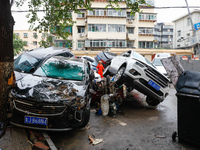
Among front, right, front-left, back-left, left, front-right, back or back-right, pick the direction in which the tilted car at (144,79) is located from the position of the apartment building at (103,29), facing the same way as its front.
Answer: front

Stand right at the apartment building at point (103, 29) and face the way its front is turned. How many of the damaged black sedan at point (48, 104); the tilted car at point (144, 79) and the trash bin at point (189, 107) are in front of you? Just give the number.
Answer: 3

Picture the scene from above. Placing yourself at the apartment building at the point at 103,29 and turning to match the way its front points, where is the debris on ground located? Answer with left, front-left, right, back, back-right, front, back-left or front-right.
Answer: front

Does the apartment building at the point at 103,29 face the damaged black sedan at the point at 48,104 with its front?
yes

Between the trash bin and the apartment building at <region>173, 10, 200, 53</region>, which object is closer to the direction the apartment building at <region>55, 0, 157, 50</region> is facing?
the trash bin

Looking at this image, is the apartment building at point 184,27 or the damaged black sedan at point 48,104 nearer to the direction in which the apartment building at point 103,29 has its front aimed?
the damaged black sedan

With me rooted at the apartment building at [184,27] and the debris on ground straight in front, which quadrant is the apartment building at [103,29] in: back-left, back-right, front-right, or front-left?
front-right

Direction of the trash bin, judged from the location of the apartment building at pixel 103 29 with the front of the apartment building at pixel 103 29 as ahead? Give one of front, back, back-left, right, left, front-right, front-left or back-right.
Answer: front

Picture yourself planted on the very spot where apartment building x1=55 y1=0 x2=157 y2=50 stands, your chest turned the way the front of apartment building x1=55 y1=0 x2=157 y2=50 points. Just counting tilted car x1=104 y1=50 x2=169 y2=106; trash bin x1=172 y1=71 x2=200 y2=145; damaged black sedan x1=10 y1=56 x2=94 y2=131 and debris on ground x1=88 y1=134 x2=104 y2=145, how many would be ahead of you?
4

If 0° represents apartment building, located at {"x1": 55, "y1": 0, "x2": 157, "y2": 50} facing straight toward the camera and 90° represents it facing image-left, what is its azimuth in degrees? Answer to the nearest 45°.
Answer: approximately 0°
